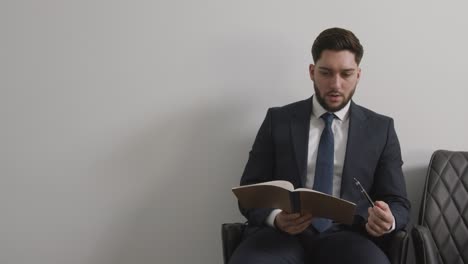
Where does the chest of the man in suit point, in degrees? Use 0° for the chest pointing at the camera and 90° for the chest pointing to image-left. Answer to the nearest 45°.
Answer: approximately 0°
